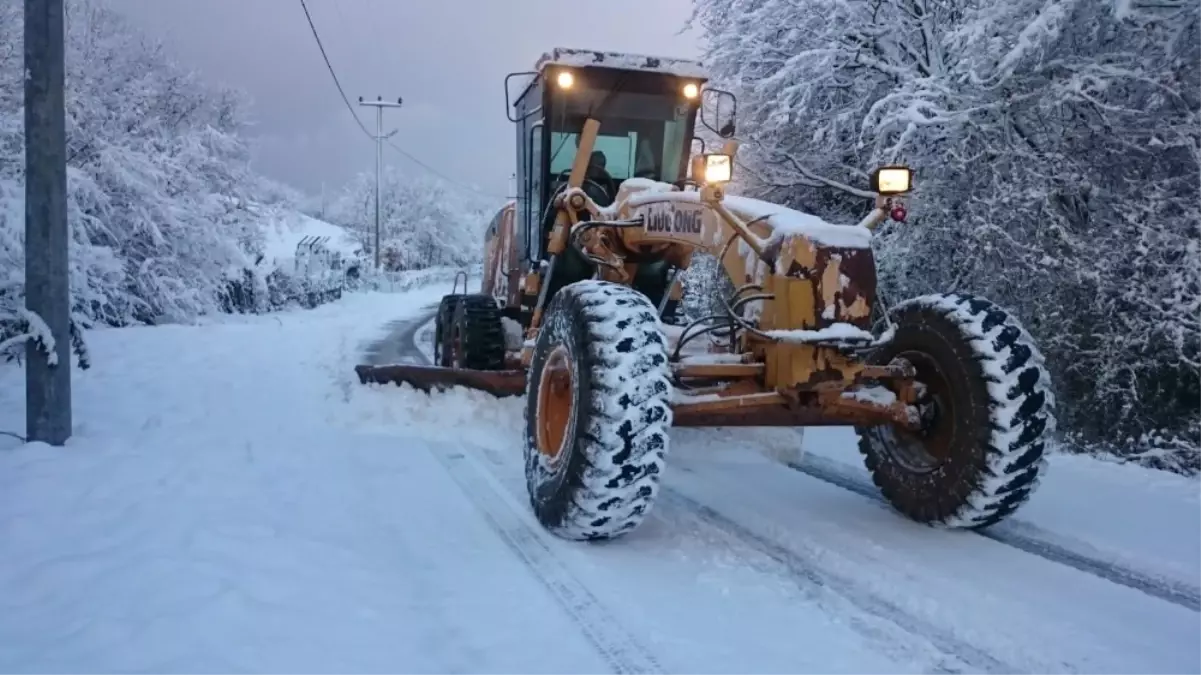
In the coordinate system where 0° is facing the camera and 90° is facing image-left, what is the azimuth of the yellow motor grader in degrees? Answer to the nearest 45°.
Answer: approximately 315°

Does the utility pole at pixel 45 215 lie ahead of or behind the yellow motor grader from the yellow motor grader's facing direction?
behind

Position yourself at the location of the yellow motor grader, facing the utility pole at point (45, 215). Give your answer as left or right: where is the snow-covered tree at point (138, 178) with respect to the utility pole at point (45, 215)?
right

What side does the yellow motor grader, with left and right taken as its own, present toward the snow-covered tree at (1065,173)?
left

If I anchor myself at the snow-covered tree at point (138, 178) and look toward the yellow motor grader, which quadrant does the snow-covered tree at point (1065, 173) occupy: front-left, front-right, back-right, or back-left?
front-left

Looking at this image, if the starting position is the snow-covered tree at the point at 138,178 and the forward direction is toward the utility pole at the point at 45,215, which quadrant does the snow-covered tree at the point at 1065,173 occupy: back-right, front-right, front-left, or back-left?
front-left

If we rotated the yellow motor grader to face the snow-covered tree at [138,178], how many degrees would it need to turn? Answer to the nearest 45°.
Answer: approximately 180°
